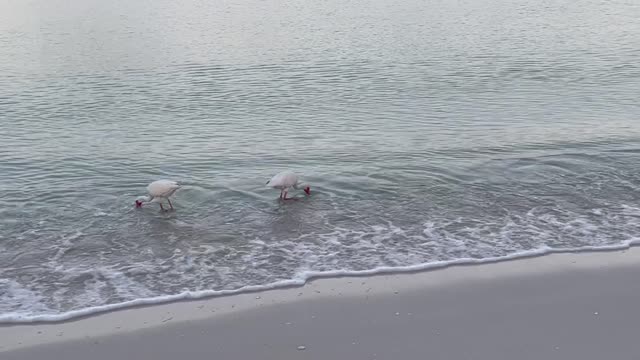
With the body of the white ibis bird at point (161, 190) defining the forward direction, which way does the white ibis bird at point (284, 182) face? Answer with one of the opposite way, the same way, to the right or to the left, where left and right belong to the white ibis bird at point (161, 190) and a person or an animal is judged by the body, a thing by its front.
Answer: the opposite way

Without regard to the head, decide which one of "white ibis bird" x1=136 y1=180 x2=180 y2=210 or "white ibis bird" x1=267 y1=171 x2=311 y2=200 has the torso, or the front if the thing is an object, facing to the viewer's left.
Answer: "white ibis bird" x1=136 y1=180 x2=180 y2=210

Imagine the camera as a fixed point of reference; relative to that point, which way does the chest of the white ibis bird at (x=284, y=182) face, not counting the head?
to the viewer's right

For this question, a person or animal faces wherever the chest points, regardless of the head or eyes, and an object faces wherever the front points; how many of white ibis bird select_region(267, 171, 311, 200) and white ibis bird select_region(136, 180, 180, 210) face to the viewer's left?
1

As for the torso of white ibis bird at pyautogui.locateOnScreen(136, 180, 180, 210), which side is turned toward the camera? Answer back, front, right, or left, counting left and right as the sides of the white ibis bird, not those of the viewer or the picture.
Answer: left

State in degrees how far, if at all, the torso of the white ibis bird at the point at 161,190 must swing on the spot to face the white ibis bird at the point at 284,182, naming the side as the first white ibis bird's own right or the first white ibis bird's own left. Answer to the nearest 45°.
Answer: approximately 180°

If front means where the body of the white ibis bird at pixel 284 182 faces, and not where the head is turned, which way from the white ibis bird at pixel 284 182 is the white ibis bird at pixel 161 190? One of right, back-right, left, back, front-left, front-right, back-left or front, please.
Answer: back
